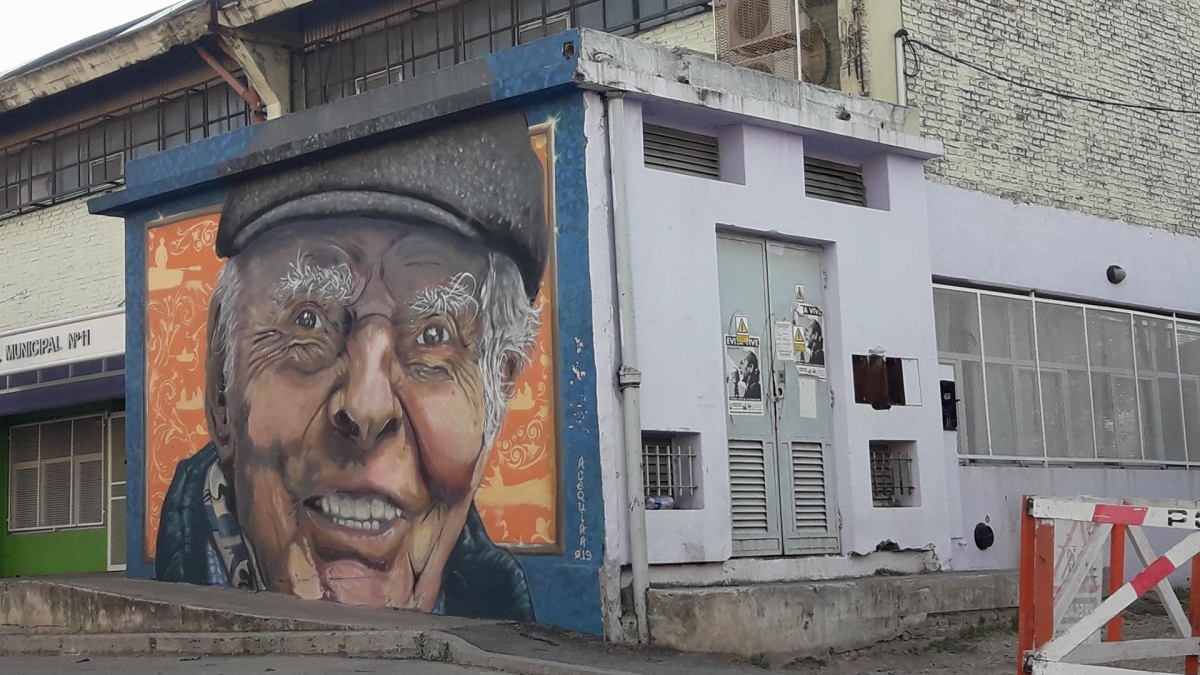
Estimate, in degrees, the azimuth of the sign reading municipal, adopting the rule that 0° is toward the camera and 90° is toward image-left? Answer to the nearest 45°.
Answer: approximately 45°

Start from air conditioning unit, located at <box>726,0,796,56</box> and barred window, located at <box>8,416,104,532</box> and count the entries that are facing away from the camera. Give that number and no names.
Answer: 0

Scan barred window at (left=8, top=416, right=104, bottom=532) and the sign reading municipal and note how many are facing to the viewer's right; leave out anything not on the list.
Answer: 0

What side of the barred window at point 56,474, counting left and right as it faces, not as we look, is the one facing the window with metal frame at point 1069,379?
left

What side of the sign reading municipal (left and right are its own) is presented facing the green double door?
left

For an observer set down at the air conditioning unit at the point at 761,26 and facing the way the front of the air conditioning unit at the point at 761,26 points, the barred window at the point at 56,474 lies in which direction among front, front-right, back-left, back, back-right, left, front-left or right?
right

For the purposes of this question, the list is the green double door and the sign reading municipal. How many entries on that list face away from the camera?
0

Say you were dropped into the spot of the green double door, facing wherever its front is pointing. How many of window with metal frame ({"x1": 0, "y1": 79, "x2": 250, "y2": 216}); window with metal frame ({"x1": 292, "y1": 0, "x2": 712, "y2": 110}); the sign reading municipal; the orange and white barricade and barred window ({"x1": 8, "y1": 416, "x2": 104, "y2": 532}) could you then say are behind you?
4
